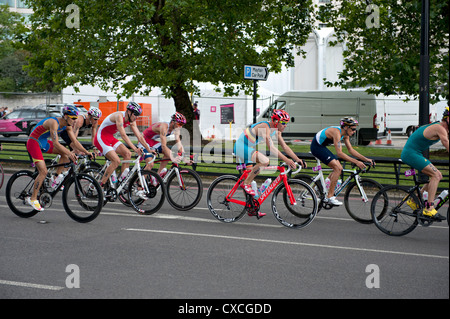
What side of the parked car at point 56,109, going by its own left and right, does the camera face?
left

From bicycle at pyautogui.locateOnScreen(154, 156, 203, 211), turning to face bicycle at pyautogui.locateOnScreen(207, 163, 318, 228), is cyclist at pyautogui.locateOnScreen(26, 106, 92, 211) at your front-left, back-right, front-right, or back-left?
back-right

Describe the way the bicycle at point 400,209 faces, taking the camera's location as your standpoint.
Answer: facing to the right of the viewer

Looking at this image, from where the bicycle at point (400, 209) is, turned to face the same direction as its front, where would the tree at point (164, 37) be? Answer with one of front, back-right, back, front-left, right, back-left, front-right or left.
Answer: back-left

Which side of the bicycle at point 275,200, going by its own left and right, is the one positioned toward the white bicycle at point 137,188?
back

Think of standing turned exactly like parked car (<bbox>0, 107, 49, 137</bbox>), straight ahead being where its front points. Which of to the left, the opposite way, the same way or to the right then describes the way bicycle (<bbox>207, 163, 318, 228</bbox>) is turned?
the opposite way

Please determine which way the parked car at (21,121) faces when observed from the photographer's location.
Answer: facing to the left of the viewer

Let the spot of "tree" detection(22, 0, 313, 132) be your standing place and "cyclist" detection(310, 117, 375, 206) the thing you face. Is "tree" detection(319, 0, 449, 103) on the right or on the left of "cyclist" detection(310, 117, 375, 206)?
left

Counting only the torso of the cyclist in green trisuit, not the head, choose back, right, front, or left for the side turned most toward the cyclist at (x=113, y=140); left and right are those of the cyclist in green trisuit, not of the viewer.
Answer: back

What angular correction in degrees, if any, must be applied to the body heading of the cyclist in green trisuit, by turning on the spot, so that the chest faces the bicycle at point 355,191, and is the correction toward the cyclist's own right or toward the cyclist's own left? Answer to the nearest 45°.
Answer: approximately 135° to the cyclist's own left

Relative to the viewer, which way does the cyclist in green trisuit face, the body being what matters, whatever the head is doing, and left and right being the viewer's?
facing to the right of the viewer

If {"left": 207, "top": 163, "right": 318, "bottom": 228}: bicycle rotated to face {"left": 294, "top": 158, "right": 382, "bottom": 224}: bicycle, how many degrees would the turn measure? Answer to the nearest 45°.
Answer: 0° — it already faces it

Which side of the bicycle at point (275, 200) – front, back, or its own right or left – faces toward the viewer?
right

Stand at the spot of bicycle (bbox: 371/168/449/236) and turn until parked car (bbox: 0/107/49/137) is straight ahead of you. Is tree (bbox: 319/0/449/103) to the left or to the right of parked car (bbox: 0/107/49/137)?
right

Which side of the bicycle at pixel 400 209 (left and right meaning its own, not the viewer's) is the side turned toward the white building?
left
